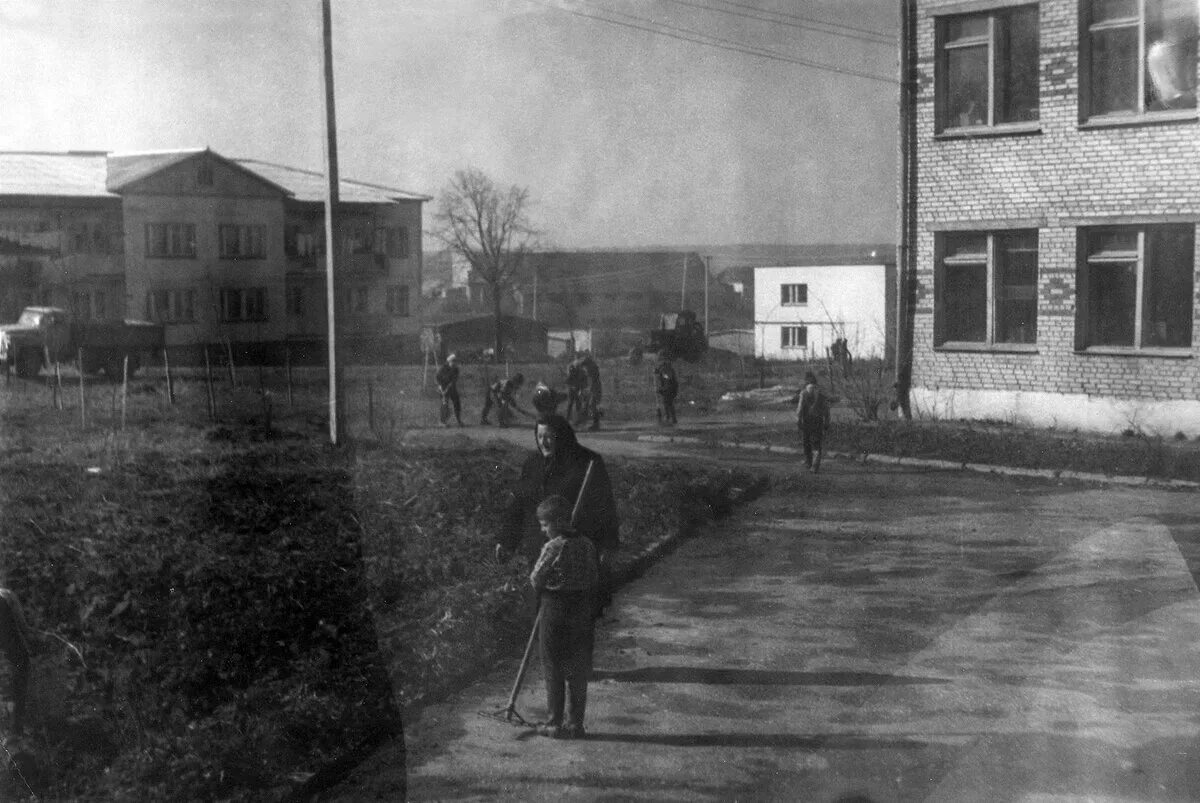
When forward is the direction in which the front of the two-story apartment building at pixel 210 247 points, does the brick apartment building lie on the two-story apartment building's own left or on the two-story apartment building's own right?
on the two-story apartment building's own left

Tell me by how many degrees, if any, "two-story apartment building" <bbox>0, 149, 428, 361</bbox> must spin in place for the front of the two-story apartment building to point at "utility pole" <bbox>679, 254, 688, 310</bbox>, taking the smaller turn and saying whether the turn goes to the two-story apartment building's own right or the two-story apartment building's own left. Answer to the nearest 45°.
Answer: approximately 90° to the two-story apartment building's own left

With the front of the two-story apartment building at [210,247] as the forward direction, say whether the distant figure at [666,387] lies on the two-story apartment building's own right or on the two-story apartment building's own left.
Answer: on the two-story apartment building's own left

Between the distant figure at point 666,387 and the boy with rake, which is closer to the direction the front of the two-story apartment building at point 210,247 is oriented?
the boy with rake

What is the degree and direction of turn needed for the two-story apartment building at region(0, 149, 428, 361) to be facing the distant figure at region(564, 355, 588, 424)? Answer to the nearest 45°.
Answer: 0° — it already faces them

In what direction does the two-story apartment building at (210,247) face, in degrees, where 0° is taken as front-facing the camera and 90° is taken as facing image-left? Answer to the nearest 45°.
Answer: approximately 0°

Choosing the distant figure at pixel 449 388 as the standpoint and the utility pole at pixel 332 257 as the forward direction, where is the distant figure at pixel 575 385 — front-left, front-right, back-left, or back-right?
back-left
